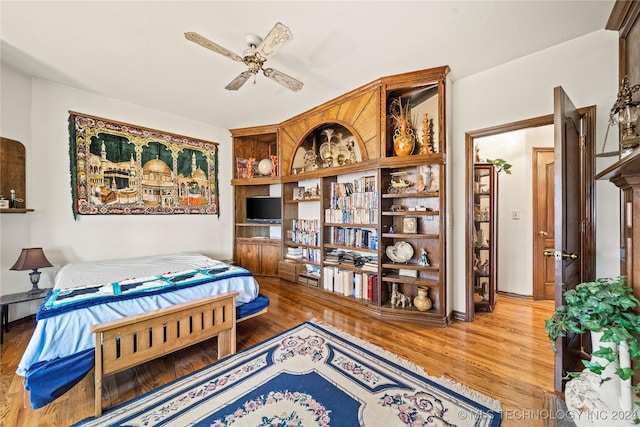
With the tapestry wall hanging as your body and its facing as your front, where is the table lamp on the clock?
The table lamp is roughly at 3 o'clock from the tapestry wall hanging.

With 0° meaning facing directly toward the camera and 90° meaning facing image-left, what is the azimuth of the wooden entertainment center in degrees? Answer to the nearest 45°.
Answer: approximately 45°

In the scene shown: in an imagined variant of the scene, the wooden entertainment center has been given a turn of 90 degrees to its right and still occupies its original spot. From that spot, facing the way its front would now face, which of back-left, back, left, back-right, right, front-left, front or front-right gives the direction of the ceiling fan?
left

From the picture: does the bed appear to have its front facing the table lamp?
no

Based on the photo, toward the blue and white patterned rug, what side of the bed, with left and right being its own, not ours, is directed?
front

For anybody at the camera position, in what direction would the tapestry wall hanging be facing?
facing the viewer and to the right of the viewer

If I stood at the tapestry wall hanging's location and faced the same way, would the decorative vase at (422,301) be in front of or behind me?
in front

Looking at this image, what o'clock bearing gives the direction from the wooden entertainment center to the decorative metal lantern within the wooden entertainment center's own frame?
The decorative metal lantern is roughly at 9 o'clock from the wooden entertainment center.

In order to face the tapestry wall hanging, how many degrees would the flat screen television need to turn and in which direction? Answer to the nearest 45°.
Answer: approximately 90° to its right

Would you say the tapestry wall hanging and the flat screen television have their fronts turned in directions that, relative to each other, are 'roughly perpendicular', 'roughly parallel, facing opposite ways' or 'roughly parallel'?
roughly perpendicular

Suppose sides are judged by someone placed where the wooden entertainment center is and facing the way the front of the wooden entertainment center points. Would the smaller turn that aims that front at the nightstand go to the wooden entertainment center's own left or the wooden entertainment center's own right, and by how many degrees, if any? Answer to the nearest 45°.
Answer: approximately 45° to the wooden entertainment center's own right

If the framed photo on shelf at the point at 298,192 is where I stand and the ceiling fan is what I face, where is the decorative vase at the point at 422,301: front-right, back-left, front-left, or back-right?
front-left

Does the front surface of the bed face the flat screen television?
no

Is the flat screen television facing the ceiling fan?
yes

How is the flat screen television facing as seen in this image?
toward the camera
